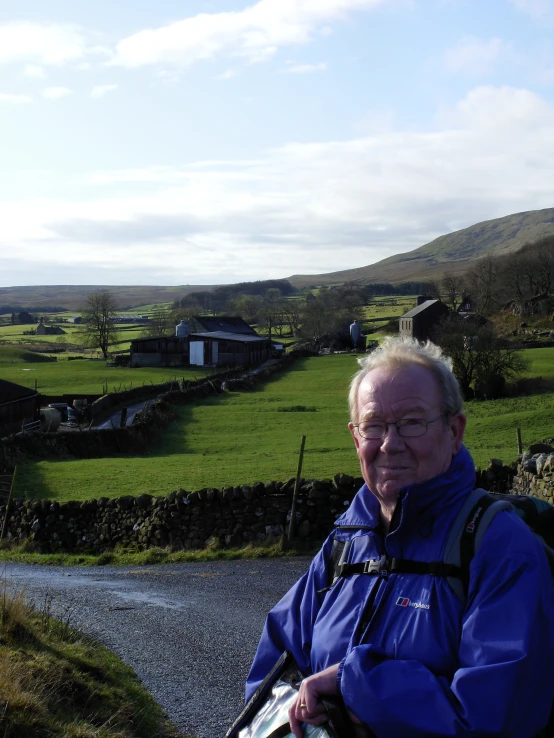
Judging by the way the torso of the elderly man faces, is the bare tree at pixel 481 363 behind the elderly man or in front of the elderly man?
behind

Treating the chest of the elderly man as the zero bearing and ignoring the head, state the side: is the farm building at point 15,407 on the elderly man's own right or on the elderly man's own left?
on the elderly man's own right

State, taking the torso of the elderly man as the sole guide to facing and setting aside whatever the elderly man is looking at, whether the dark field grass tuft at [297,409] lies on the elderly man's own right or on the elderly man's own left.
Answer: on the elderly man's own right

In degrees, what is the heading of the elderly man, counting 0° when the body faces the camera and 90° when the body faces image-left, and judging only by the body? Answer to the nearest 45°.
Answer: approximately 45°

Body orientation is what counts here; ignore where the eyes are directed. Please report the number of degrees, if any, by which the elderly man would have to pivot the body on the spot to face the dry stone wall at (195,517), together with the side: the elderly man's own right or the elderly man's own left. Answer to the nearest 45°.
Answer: approximately 135° to the elderly man's own right

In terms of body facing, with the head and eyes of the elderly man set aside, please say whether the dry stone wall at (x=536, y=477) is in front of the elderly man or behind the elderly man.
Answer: behind
